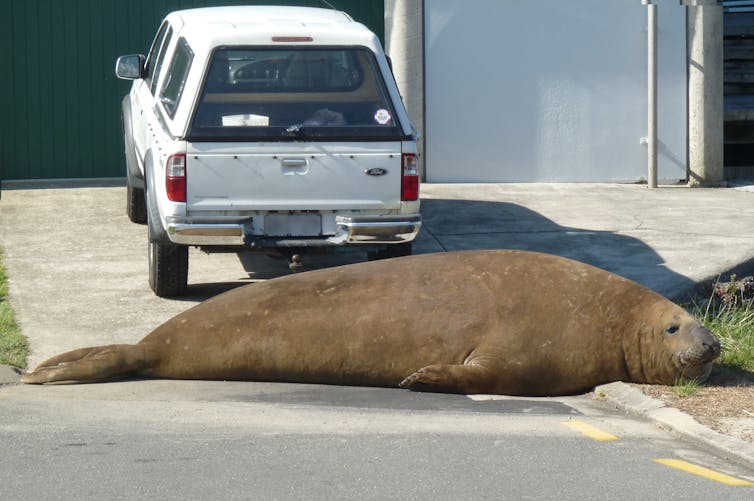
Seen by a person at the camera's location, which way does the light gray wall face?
facing the viewer

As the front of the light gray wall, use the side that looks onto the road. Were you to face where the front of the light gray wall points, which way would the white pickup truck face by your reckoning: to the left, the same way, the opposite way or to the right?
the opposite way

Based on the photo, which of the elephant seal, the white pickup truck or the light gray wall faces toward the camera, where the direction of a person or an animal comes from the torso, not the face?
the light gray wall

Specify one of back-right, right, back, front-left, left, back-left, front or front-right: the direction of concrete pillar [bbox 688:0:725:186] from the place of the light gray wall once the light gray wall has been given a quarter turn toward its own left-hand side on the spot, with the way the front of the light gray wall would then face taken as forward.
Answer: front

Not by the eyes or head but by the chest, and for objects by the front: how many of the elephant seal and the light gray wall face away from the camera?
0

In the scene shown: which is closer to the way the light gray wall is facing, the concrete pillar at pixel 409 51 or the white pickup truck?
the white pickup truck

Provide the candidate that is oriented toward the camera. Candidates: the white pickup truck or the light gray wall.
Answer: the light gray wall

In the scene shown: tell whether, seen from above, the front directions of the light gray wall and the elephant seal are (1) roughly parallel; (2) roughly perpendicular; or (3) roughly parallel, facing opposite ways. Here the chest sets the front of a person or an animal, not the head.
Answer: roughly perpendicular

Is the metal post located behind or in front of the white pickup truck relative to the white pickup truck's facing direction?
in front

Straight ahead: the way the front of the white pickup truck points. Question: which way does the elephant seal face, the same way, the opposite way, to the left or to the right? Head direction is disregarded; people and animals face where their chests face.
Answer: to the right

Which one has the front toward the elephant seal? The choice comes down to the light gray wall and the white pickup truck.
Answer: the light gray wall

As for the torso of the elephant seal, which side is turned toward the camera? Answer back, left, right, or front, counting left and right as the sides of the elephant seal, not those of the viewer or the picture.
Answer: right

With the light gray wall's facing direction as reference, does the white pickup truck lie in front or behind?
in front

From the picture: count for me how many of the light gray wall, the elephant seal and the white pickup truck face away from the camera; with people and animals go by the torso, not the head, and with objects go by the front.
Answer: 1

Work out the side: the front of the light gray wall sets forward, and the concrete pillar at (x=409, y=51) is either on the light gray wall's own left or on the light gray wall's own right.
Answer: on the light gray wall's own right

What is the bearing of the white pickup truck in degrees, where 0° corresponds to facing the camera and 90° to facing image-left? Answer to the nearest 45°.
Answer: approximately 180°
